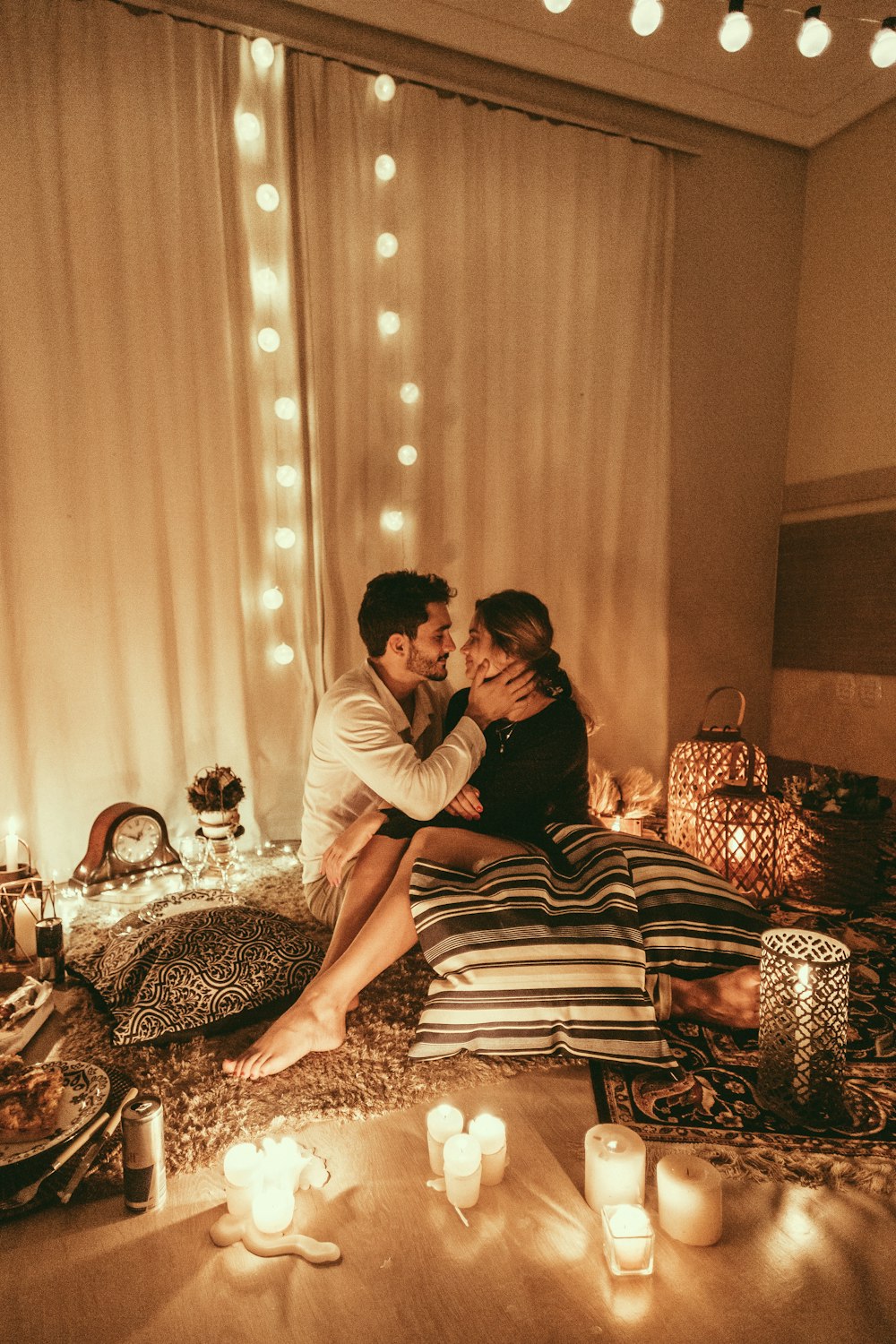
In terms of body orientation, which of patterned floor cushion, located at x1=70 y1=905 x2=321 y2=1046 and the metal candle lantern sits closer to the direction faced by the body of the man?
the metal candle lantern

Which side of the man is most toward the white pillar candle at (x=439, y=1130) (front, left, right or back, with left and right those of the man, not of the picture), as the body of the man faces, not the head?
right

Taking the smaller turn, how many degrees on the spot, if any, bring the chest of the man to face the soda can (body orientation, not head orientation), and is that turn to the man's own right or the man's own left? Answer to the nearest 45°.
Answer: approximately 90° to the man's own right

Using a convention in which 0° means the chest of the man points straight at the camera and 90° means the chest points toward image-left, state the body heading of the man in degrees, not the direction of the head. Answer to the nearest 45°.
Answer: approximately 270°

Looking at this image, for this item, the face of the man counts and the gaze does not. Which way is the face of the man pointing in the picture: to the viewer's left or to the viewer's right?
to the viewer's right

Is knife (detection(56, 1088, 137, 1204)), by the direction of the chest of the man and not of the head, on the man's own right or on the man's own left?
on the man's own right

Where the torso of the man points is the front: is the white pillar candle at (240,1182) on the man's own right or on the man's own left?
on the man's own right

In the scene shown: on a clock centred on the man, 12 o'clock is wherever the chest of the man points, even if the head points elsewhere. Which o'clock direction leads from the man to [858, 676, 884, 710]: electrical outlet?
The electrical outlet is roughly at 11 o'clock from the man.

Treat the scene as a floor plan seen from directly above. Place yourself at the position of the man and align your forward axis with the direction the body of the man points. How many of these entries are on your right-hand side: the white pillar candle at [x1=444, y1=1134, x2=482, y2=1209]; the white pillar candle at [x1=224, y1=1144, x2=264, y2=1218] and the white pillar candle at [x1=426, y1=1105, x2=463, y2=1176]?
3

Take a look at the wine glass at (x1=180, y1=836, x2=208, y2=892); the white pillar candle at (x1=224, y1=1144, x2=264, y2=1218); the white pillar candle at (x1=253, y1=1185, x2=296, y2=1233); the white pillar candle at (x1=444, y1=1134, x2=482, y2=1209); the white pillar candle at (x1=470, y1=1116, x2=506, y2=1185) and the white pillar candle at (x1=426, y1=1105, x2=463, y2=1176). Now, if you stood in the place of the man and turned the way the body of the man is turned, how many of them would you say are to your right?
5

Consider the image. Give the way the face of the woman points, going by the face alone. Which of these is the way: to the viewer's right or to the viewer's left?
to the viewer's left
